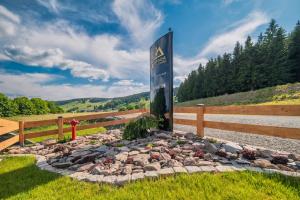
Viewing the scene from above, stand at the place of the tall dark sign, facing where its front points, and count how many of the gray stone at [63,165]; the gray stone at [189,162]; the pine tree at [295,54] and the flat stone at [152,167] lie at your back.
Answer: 1

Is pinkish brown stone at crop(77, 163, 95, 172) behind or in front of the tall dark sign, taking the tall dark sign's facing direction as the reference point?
in front

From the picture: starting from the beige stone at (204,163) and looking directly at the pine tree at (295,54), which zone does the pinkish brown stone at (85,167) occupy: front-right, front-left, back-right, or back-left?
back-left

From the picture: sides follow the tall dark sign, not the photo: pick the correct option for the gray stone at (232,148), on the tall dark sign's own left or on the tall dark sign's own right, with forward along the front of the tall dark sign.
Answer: on the tall dark sign's own left

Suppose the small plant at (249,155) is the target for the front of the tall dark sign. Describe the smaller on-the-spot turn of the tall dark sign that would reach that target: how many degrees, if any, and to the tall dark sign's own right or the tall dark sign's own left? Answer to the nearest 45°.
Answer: approximately 90° to the tall dark sign's own left

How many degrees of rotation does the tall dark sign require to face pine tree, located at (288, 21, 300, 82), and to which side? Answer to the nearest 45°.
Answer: approximately 180°

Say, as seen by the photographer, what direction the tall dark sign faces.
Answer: facing the viewer and to the left of the viewer

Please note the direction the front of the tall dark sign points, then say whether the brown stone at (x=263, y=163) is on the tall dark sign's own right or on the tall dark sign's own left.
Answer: on the tall dark sign's own left

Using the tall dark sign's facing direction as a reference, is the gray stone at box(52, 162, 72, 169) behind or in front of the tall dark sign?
in front
